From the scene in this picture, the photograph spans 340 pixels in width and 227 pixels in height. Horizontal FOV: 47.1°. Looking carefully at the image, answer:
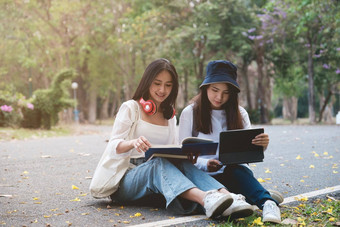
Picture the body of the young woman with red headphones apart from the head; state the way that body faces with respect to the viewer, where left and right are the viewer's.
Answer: facing the viewer and to the right of the viewer

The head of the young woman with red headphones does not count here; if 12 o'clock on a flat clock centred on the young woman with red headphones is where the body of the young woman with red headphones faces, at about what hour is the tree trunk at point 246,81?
The tree trunk is roughly at 8 o'clock from the young woman with red headphones.

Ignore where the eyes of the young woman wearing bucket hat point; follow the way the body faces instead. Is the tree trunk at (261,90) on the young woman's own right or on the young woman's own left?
on the young woman's own left

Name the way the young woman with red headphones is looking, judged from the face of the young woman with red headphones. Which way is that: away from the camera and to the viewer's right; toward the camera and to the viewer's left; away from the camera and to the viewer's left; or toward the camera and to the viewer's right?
toward the camera and to the viewer's right

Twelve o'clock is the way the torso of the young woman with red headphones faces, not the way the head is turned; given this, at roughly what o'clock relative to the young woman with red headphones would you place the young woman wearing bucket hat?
The young woman wearing bucket hat is roughly at 10 o'clock from the young woman with red headphones.

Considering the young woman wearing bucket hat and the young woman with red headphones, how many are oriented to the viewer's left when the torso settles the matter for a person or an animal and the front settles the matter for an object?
0

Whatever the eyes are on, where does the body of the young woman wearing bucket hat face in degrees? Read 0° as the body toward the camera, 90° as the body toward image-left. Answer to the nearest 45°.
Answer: approximately 315°

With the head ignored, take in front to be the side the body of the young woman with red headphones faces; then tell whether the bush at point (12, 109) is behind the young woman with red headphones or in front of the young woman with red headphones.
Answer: behind

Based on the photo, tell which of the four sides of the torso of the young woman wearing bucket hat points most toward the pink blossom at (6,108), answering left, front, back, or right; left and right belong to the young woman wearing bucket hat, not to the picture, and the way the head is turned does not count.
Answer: back

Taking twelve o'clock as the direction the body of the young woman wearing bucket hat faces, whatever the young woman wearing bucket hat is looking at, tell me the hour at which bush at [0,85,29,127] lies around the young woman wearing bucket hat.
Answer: The bush is roughly at 6 o'clock from the young woman wearing bucket hat.

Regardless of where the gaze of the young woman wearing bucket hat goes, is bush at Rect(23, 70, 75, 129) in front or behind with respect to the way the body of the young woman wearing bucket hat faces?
behind
